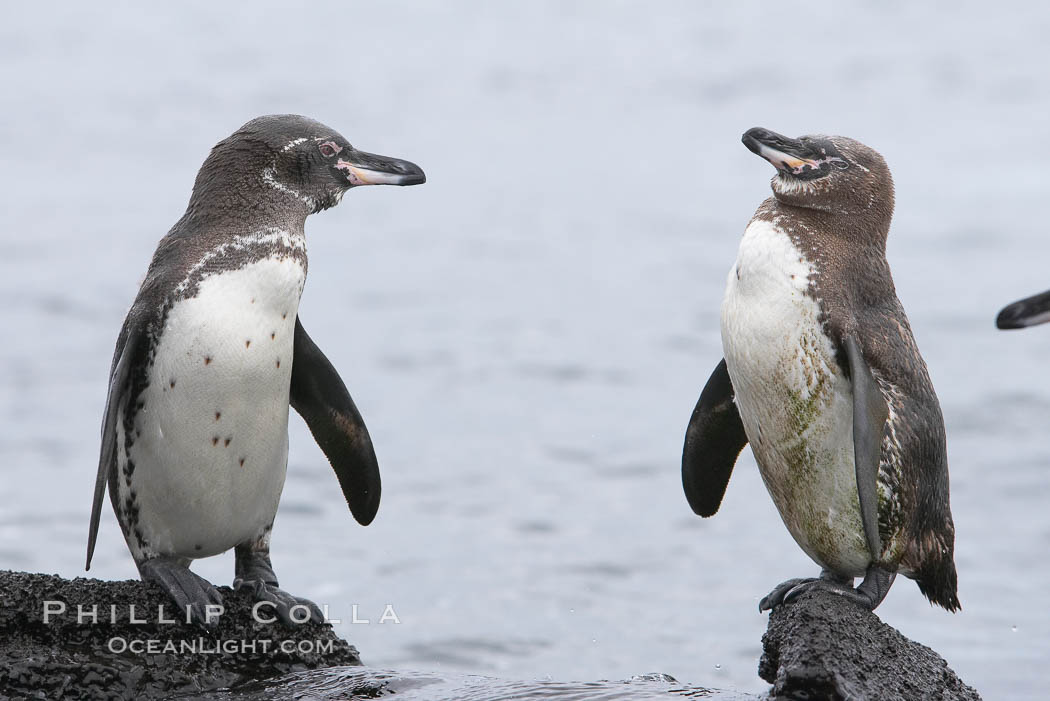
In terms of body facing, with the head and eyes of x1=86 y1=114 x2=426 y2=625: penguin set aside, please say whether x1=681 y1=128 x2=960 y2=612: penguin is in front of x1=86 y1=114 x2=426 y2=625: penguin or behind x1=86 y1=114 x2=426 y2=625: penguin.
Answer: in front

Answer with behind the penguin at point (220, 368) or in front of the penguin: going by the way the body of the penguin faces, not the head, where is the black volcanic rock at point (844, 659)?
in front

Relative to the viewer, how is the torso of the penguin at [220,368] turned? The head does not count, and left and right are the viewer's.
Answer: facing the viewer and to the right of the viewer
